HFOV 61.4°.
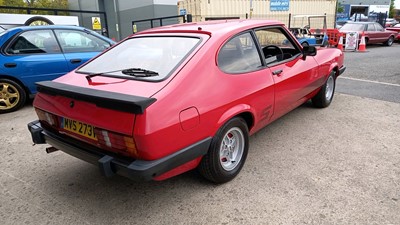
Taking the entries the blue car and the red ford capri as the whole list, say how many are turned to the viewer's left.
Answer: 0

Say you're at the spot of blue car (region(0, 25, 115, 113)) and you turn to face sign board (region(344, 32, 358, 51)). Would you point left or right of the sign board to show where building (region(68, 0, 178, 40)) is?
left

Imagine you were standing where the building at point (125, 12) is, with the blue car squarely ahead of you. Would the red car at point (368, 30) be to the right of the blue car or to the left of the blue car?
left

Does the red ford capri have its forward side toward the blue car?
no

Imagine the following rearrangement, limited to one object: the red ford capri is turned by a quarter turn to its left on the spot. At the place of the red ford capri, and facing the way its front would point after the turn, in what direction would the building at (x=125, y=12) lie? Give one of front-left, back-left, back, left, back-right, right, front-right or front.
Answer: front-right

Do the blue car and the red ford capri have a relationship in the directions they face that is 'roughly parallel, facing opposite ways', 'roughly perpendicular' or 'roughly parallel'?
roughly parallel

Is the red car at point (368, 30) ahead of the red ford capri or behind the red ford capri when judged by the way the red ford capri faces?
ahead

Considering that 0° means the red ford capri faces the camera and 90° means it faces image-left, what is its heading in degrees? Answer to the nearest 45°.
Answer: approximately 225°

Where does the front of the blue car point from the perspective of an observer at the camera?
facing to the right of the viewer

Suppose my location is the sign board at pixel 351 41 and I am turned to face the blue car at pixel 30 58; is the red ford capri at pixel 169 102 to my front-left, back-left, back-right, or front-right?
front-left
